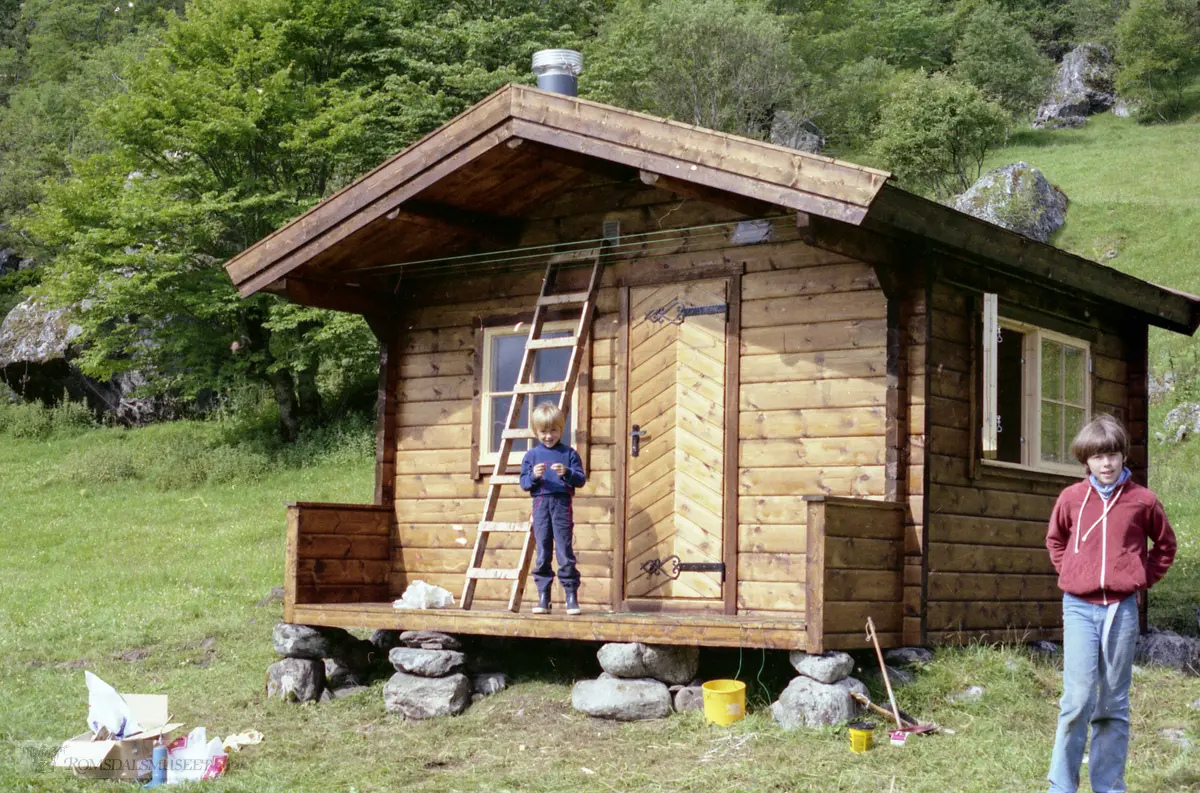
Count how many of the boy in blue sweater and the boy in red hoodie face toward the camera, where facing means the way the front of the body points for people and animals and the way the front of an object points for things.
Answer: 2

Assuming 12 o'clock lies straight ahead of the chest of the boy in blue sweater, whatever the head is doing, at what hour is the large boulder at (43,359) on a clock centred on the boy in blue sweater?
The large boulder is roughly at 5 o'clock from the boy in blue sweater.

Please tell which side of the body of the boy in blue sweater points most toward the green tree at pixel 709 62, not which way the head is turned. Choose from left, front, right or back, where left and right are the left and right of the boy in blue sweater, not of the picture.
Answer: back

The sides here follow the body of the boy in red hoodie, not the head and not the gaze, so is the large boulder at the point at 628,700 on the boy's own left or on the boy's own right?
on the boy's own right

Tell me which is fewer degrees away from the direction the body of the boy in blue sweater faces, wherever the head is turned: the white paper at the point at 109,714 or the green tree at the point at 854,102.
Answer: the white paper

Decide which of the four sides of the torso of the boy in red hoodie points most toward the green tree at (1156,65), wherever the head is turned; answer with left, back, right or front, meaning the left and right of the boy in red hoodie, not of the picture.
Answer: back

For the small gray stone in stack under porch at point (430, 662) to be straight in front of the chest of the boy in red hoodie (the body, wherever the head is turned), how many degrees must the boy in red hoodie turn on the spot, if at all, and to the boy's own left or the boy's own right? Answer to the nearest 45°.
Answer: approximately 135° to the boy's own right

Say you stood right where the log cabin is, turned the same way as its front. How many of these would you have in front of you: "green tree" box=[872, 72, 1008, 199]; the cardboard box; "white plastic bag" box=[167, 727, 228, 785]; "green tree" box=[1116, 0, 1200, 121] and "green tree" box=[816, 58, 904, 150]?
2

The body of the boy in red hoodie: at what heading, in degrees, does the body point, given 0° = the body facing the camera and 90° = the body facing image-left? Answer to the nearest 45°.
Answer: approximately 0°

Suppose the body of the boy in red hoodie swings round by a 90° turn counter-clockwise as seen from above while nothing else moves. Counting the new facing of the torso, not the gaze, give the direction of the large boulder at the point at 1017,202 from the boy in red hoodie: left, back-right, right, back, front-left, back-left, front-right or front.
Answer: left
